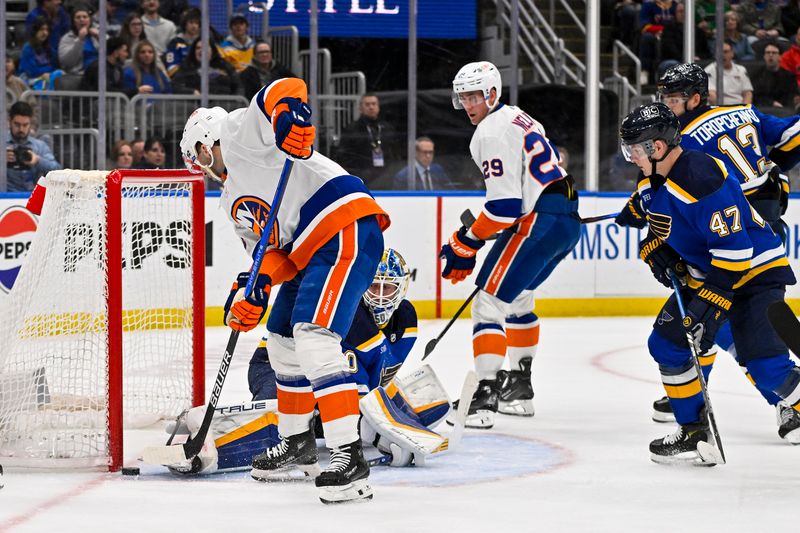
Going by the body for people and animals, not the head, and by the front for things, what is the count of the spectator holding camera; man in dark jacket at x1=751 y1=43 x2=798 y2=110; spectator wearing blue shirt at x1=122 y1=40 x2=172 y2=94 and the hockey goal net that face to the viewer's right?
1

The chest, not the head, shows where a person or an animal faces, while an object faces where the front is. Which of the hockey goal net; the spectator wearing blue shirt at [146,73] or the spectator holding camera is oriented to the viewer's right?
the hockey goal net

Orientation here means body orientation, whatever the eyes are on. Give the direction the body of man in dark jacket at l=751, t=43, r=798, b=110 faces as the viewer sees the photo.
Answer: toward the camera

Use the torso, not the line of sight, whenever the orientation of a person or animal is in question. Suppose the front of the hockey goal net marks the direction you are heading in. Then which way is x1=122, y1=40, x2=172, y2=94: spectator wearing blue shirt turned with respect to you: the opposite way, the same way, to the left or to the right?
to the right

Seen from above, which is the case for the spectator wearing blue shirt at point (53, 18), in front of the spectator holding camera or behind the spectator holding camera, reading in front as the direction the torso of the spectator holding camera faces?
behind

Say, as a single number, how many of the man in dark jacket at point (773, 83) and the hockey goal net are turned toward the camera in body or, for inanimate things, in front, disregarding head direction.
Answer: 1

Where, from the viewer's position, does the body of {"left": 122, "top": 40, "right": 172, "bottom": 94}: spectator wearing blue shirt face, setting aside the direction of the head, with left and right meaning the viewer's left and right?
facing the viewer

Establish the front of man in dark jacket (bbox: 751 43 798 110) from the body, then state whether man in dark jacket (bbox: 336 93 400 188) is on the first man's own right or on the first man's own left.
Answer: on the first man's own right

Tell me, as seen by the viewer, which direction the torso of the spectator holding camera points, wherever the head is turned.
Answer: toward the camera

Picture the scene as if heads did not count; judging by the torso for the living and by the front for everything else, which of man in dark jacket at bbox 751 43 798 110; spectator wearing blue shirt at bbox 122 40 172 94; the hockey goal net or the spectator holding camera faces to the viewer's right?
the hockey goal net

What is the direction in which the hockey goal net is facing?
to the viewer's right

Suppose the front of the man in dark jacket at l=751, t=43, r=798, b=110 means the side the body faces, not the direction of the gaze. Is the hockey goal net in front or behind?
in front

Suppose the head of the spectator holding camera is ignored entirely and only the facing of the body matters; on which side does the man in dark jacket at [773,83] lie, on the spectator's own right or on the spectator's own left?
on the spectator's own left

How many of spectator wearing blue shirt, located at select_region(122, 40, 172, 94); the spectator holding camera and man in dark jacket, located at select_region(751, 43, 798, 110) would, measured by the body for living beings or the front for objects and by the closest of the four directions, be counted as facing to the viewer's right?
0

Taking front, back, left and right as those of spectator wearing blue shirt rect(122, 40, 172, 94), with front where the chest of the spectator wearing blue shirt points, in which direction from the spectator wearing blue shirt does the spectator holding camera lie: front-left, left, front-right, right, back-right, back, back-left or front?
front-right
